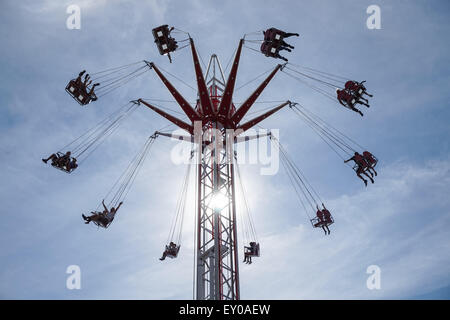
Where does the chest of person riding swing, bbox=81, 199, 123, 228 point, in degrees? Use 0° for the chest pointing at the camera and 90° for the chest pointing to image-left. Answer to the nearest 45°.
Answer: approximately 45°

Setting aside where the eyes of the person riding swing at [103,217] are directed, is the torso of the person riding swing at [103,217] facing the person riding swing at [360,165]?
no
